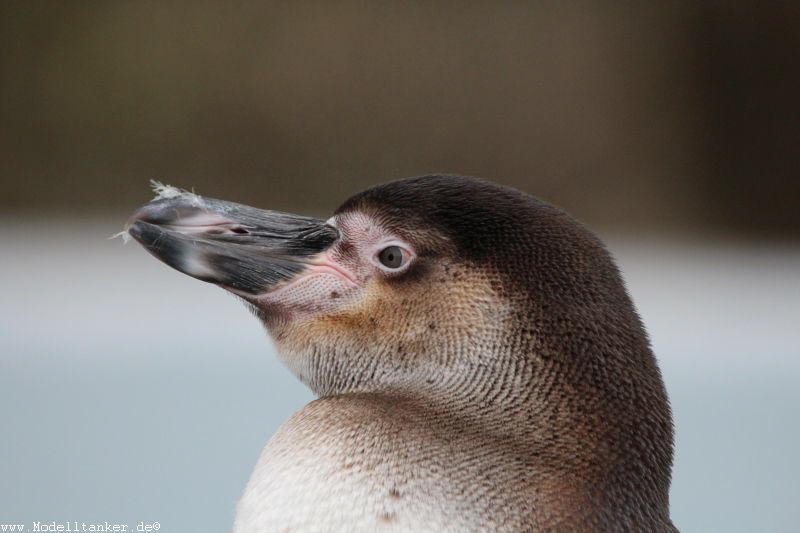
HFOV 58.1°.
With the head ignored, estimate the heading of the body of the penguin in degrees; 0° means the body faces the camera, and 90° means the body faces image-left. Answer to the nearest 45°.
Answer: approximately 90°
